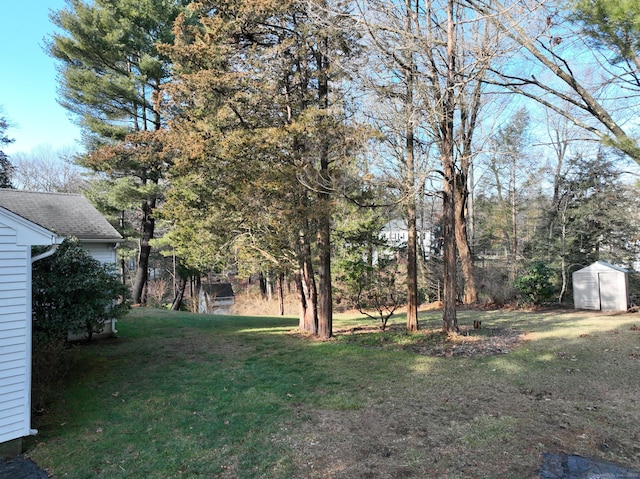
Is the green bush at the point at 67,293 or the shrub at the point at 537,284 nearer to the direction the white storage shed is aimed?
the green bush

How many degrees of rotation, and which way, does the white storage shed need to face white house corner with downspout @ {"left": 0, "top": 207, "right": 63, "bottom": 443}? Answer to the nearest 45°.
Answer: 0° — it already faces it

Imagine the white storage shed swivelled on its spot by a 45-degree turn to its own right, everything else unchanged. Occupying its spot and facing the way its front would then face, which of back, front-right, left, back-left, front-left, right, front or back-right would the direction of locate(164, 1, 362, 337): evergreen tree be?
front

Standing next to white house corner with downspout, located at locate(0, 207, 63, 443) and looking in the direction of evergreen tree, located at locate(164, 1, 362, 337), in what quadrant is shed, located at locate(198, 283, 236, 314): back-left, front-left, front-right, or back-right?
front-left

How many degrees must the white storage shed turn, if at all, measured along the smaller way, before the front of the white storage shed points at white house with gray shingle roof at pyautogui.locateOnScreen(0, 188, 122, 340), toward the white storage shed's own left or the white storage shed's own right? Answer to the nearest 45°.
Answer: approximately 45° to the white storage shed's own right

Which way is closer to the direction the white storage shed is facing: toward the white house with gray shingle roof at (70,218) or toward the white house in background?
the white house with gray shingle roof

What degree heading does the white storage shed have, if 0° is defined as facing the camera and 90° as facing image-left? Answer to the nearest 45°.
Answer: approximately 0°

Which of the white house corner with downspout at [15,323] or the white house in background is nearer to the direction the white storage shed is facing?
the white house corner with downspout

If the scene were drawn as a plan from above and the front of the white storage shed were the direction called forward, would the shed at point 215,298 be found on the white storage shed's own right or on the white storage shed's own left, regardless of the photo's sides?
on the white storage shed's own right

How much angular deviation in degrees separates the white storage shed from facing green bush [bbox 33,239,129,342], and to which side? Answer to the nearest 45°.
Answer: approximately 45° to its right
